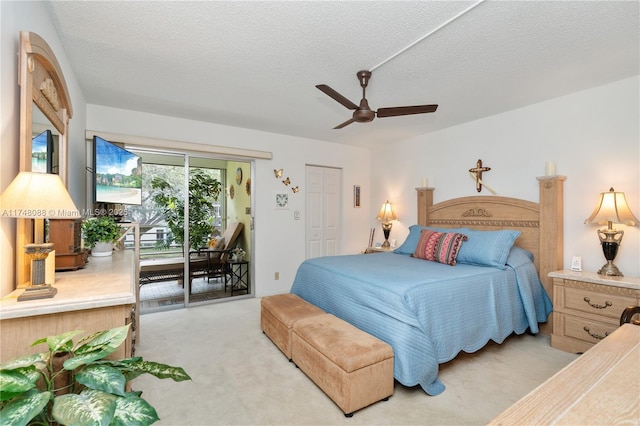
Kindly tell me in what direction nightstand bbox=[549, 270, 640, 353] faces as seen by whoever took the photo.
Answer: facing the viewer and to the left of the viewer

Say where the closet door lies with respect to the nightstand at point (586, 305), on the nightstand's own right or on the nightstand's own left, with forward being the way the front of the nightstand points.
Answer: on the nightstand's own right

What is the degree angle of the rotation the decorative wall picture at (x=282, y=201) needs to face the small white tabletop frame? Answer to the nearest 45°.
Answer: approximately 45° to its left

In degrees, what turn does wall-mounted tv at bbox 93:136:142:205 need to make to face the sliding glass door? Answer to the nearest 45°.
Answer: approximately 90° to its left

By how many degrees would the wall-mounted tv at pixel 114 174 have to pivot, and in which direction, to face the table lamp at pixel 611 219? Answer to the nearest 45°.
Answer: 0° — it already faces it

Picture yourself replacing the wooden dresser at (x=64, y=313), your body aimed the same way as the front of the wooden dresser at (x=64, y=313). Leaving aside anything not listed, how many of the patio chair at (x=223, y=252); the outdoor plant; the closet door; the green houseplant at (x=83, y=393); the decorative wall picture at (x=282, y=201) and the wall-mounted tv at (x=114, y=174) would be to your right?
1

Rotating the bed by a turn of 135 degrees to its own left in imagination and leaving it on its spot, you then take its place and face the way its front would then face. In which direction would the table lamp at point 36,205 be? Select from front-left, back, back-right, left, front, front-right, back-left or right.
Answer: back-right

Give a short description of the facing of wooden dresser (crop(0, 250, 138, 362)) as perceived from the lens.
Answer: facing to the right of the viewer

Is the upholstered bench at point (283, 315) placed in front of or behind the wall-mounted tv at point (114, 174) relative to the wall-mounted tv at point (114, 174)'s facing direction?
in front

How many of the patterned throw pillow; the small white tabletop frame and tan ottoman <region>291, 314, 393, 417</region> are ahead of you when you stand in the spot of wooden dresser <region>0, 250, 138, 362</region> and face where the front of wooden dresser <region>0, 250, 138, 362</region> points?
3

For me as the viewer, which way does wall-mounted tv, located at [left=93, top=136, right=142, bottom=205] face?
facing the viewer and to the right of the viewer

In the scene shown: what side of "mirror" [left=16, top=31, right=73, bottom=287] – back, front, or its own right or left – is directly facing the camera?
right

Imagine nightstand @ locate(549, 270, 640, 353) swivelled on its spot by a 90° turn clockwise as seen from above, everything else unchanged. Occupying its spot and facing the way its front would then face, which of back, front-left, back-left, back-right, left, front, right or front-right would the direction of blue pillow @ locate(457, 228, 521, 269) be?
front-left

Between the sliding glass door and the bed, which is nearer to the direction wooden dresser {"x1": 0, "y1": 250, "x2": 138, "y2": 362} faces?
the bed

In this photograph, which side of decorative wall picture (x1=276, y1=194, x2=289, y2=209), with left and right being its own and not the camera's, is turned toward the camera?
front

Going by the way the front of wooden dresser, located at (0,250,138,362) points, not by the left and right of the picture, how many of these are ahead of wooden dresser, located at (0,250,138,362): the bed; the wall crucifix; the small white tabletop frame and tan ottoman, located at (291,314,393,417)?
4

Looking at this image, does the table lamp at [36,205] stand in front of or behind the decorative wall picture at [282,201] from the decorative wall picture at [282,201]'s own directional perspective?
in front

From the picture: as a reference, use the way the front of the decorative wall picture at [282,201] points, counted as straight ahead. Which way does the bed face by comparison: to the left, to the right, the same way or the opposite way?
to the right

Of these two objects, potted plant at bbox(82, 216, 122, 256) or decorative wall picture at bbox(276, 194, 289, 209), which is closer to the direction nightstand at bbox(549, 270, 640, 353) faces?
the potted plant

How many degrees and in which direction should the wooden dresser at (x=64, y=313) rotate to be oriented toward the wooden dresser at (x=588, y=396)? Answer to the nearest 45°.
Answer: approximately 45° to its right

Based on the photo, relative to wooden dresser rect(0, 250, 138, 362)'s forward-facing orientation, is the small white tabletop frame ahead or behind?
ahead
